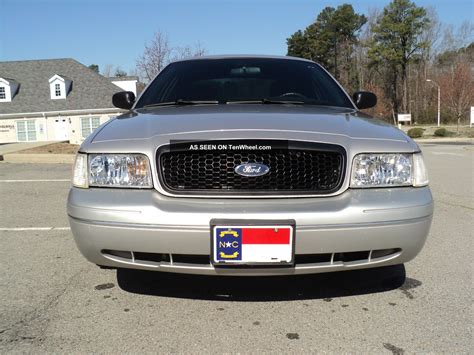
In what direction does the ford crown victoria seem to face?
toward the camera

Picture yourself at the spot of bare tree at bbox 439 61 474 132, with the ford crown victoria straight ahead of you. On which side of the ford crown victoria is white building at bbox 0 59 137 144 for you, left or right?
right

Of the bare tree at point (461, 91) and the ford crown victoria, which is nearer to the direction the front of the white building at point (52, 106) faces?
the ford crown victoria

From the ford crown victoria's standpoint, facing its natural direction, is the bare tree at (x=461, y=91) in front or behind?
behind

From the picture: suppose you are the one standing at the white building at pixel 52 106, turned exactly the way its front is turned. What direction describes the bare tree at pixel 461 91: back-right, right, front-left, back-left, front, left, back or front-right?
left

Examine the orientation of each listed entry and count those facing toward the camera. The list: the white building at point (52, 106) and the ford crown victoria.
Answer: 2

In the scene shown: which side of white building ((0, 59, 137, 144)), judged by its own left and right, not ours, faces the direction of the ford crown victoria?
front

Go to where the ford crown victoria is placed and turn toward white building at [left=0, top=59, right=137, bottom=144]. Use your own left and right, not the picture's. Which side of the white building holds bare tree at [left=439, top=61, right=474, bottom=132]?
right

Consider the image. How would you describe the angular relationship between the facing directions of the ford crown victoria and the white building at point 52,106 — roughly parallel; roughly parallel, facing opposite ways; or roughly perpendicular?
roughly parallel
